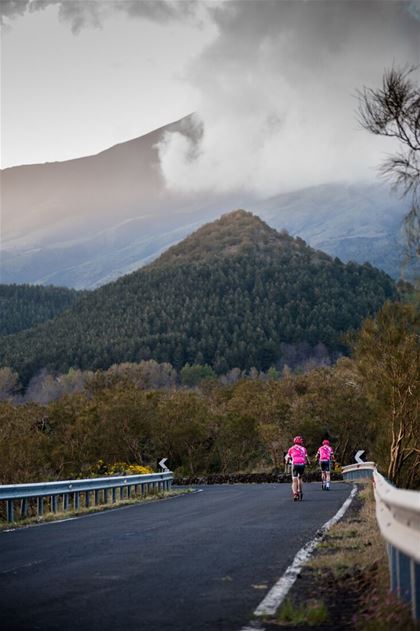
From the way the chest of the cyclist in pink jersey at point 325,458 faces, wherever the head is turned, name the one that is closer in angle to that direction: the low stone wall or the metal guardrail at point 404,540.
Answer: the low stone wall

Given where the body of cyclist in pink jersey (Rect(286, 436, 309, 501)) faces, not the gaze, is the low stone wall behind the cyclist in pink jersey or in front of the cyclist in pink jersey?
in front

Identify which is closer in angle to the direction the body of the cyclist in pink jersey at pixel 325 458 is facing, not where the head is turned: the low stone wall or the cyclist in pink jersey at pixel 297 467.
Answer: the low stone wall

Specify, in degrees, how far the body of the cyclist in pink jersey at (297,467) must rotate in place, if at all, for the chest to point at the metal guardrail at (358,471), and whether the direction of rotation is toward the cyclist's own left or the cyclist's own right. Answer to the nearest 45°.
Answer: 0° — they already face it

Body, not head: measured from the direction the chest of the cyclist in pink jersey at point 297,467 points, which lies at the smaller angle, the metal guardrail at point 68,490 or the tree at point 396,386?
the tree

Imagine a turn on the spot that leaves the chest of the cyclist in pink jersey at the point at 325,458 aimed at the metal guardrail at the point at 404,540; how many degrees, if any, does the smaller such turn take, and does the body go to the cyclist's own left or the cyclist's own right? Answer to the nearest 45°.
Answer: approximately 180°

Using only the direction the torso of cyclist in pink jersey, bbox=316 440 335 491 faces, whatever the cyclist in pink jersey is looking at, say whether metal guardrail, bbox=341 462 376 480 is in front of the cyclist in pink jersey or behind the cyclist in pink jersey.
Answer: in front

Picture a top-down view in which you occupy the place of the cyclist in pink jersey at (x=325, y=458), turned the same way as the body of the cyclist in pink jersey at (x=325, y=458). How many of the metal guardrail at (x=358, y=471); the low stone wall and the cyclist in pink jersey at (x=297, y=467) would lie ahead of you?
2

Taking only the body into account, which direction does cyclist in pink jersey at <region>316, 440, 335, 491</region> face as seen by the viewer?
away from the camera

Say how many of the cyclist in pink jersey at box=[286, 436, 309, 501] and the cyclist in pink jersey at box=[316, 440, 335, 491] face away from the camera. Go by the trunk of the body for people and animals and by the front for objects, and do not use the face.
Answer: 2

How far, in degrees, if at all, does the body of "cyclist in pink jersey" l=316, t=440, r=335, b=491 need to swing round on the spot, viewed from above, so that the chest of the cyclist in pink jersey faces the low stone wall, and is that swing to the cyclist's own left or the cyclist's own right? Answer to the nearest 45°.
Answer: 0° — they already face it

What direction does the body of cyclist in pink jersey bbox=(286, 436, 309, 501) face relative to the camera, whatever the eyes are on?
away from the camera
